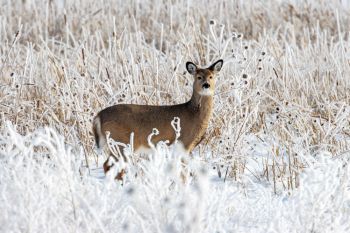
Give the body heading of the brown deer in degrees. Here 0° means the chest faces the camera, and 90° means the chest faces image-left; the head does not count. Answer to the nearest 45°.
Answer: approximately 270°
